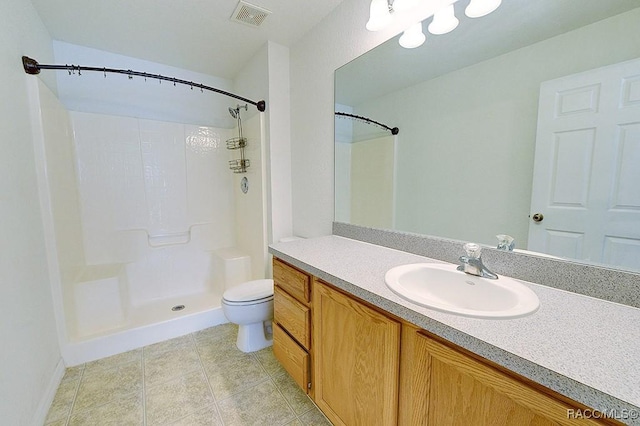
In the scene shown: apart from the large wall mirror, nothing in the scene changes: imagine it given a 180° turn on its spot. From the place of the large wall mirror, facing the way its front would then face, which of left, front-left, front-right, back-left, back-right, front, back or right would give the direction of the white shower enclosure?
back-left

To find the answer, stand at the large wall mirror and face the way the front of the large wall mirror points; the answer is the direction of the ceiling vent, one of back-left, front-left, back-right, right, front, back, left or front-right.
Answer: front-right

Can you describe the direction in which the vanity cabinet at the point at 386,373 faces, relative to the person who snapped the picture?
facing the viewer and to the left of the viewer

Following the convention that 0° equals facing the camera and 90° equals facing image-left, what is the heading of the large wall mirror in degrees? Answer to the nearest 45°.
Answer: approximately 45°

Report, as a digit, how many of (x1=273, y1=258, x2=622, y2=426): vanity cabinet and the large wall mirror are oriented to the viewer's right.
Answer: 0

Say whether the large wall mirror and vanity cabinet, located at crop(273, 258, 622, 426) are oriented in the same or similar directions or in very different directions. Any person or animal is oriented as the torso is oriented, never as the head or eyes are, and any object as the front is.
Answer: same or similar directions
